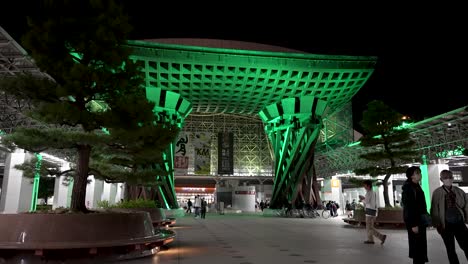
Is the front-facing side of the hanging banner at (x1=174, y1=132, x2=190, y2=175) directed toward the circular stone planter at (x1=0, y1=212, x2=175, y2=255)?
yes

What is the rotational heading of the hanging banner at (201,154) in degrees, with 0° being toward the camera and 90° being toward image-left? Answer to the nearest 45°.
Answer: approximately 0°

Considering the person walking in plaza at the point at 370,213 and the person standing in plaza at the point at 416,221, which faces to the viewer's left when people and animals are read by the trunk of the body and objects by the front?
the person walking in plaza at the point at 370,213

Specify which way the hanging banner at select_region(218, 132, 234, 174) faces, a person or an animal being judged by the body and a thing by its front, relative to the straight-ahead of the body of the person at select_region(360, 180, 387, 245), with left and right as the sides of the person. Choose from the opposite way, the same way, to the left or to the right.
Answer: to the left

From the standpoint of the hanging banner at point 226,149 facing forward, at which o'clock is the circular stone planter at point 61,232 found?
The circular stone planter is roughly at 12 o'clock from the hanging banner.

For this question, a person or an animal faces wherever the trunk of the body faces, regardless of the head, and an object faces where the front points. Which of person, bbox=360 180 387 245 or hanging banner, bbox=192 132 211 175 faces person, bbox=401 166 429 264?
the hanging banner

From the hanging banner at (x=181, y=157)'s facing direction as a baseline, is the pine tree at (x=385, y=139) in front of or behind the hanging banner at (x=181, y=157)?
in front

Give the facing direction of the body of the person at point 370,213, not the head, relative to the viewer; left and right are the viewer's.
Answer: facing to the left of the viewer

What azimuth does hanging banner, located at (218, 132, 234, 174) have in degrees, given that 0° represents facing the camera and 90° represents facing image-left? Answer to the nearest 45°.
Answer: approximately 0°
